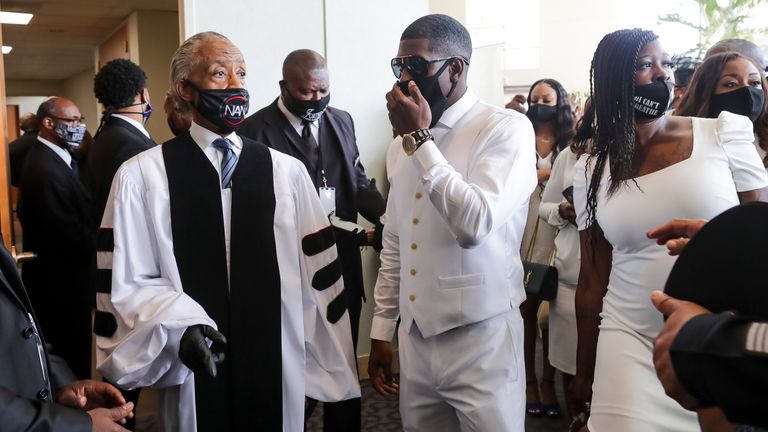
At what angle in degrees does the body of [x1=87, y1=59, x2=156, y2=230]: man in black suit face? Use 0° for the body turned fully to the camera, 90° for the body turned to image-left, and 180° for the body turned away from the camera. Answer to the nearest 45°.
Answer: approximately 225°

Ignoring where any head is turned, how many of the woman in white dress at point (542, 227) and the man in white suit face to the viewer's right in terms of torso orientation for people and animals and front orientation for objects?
0

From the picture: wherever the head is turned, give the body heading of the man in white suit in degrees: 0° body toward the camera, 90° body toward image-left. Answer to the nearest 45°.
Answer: approximately 45°

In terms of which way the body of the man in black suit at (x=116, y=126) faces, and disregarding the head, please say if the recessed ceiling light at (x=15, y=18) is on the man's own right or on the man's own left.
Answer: on the man's own left

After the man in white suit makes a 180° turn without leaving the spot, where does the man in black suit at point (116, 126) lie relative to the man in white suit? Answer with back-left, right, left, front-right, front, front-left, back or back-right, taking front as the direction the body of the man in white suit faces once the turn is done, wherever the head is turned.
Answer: left

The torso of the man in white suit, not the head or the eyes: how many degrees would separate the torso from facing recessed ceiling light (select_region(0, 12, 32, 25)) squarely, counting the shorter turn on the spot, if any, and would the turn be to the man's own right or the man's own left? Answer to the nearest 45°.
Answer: approximately 90° to the man's own right

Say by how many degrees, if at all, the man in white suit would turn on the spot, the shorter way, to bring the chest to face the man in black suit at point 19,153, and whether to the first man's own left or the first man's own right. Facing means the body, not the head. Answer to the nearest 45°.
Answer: approximately 90° to the first man's own right

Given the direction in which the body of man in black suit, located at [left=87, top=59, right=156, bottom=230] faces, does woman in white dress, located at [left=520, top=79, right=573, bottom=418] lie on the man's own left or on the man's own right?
on the man's own right

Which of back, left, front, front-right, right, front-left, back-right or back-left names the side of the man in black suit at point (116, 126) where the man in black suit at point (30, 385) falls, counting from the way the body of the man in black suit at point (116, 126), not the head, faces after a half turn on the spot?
front-left

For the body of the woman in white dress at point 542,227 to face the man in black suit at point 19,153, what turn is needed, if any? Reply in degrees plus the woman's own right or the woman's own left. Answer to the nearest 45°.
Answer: approximately 45° to the woman's own right

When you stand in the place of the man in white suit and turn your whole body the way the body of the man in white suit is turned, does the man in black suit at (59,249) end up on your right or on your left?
on your right

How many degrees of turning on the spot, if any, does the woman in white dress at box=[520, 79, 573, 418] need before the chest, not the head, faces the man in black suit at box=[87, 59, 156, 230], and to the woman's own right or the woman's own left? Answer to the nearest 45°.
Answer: approximately 45° to the woman's own right

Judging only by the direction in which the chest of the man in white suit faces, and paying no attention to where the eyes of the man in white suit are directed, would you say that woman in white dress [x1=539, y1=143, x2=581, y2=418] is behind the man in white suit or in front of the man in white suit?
behind
